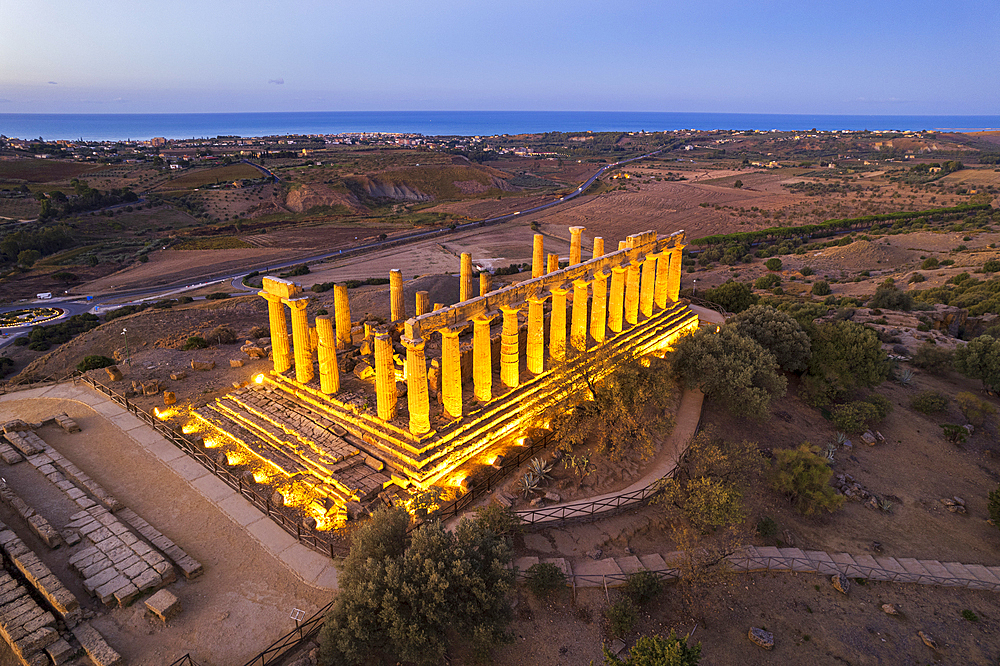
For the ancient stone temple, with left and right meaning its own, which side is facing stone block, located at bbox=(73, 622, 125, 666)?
front

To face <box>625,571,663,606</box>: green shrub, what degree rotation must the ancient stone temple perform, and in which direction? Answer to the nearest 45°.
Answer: approximately 90° to its left

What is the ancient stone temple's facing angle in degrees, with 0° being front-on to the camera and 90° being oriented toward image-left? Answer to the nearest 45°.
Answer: approximately 45°

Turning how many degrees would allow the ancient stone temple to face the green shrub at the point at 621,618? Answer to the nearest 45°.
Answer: approximately 90° to its left

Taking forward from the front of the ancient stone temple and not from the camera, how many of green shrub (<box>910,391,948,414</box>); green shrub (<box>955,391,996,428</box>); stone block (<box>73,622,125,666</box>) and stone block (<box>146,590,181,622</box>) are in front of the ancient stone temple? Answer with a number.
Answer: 2

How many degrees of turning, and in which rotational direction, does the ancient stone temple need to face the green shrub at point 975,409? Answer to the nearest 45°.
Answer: approximately 135° to its left

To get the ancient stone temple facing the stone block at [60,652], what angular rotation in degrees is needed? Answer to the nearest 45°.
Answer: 0° — it already faces it

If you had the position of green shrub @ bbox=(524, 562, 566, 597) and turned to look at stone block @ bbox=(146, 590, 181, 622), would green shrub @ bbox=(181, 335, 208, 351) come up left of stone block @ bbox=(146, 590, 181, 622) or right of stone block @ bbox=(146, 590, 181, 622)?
right

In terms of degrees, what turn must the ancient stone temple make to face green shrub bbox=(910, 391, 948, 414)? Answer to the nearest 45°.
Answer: approximately 135° to its left

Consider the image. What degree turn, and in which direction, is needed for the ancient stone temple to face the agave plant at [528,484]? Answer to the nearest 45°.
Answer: approximately 90° to its left

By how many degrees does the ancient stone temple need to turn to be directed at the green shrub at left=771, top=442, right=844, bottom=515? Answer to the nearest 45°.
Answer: approximately 135° to its left

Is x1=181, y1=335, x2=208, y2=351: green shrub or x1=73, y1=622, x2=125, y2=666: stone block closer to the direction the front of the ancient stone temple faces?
the stone block

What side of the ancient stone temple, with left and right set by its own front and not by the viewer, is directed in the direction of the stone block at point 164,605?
front
